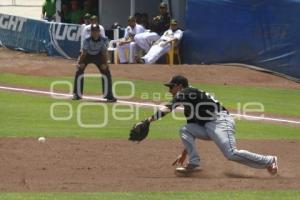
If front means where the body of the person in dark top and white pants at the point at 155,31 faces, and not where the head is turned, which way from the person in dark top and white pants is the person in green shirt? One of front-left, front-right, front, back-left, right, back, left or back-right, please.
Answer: right

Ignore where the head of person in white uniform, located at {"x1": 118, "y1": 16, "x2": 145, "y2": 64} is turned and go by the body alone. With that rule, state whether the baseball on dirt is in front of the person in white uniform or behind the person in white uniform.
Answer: in front

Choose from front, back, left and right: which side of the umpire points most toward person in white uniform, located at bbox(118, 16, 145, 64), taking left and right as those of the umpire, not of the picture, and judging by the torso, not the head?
back

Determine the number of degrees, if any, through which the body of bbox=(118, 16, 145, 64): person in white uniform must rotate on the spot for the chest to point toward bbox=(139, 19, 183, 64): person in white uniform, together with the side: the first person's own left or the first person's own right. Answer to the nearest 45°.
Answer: approximately 90° to the first person's own left

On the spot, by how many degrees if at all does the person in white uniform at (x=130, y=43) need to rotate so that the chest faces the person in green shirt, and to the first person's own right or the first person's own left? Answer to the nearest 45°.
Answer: approximately 90° to the first person's own right

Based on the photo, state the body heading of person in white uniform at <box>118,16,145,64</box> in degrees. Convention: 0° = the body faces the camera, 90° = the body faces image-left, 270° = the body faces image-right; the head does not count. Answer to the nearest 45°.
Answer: approximately 45°

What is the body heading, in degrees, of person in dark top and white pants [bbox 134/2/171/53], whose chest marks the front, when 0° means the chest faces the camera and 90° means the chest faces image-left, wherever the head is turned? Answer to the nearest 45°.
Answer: approximately 45°
